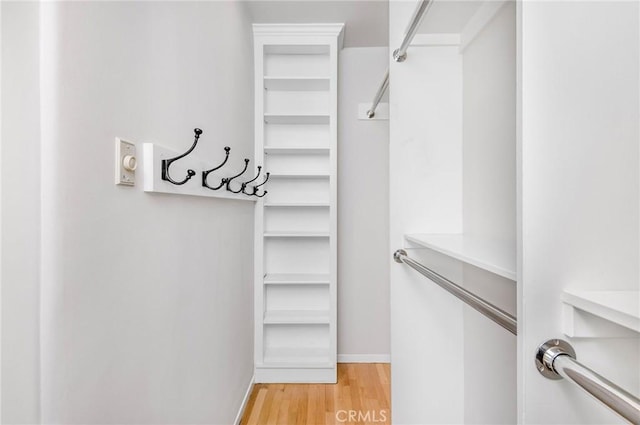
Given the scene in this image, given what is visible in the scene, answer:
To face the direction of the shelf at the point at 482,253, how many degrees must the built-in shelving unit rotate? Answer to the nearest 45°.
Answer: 0° — it already faces it

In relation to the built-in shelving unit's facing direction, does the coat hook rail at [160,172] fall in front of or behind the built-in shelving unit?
in front

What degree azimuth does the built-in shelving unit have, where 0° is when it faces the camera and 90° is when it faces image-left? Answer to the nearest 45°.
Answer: approximately 0°

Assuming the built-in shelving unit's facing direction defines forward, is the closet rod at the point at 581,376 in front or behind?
in front
